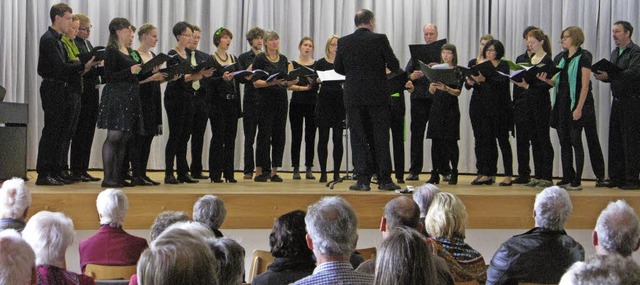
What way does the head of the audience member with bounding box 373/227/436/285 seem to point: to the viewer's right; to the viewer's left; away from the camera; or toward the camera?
away from the camera

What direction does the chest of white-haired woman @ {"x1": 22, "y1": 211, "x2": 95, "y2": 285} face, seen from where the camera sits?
away from the camera

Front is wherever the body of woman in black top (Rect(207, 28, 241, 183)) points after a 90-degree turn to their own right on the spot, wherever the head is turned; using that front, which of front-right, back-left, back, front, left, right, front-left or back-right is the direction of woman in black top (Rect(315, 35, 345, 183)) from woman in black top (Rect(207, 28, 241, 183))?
back-left

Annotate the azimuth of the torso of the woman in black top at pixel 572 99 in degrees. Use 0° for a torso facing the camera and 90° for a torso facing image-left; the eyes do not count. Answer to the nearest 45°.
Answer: approximately 45°

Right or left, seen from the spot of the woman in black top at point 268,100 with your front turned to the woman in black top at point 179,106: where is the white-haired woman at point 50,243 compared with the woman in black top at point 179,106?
left

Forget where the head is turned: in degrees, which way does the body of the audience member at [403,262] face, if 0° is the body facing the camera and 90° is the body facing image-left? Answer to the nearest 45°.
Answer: approximately 180°

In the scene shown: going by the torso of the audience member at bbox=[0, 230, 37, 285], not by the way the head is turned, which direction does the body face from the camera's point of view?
away from the camera

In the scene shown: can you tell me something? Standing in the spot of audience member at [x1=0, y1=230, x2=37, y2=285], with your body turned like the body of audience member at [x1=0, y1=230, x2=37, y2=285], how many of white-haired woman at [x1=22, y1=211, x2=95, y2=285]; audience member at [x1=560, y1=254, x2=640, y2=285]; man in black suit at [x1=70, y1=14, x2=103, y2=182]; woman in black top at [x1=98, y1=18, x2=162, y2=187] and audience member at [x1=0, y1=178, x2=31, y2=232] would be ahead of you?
4

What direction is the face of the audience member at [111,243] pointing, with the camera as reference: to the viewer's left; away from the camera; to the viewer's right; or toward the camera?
away from the camera

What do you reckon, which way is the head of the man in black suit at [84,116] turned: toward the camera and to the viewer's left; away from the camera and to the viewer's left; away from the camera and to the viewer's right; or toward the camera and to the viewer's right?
toward the camera and to the viewer's right

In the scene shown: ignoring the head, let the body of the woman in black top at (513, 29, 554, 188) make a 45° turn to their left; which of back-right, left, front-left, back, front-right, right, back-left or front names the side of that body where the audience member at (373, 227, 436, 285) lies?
front

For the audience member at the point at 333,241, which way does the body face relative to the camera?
away from the camera

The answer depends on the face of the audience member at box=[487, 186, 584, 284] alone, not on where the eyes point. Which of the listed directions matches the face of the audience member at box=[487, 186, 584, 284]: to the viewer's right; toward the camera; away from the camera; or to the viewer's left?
away from the camera

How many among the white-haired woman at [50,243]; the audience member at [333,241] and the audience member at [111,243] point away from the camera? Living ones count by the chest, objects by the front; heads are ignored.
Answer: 3

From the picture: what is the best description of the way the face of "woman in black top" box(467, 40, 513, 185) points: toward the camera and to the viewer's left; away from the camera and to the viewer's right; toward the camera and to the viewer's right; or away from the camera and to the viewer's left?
toward the camera and to the viewer's left

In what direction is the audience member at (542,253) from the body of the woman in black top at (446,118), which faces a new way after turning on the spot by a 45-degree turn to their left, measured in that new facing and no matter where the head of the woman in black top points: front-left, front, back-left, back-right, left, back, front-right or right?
front

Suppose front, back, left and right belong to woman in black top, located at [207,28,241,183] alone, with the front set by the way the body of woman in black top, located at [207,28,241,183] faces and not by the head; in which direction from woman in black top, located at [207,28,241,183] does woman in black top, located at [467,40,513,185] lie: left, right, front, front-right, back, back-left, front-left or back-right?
front-left

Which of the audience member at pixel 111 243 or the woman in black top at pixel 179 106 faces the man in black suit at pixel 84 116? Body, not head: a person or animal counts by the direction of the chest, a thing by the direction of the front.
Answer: the audience member
